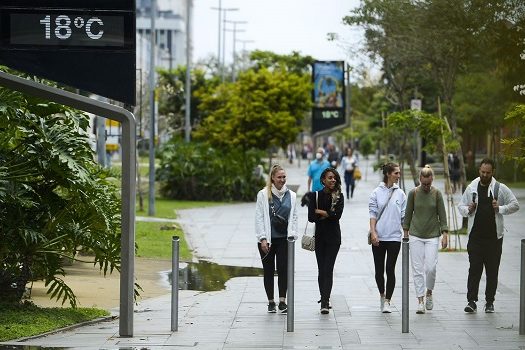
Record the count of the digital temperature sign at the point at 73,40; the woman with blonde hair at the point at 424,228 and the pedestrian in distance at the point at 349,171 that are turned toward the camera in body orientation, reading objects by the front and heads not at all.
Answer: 3

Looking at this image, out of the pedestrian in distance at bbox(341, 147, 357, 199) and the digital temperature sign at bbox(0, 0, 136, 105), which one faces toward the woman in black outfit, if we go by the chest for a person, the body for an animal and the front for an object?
the pedestrian in distance

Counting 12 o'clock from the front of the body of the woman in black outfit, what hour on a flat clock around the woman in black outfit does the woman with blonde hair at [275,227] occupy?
The woman with blonde hair is roughly at 3 o'clock from the woman in black outfit.

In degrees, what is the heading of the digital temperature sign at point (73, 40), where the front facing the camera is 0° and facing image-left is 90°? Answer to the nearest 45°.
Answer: approximately 0°

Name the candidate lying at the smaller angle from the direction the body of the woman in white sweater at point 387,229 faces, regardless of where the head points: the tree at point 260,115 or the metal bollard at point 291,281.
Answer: the metal bollard

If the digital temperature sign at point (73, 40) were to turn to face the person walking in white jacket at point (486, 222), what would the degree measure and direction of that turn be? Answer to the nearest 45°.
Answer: approximately 90° to its left

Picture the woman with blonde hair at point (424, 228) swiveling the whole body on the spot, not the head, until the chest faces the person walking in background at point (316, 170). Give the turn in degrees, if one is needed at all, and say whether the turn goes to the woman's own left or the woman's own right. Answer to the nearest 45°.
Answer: approximately 180°
